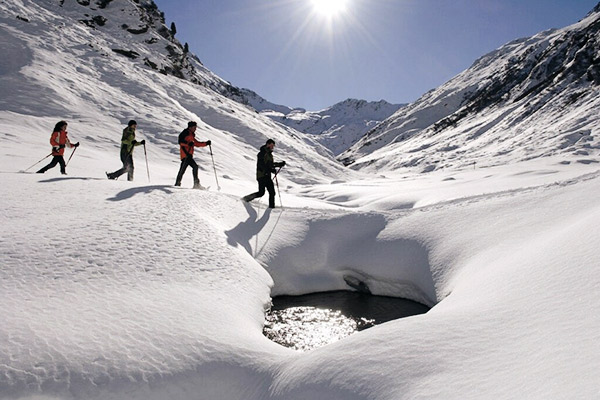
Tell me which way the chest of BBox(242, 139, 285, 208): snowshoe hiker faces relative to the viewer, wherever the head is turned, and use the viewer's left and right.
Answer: facing to the right of the viewer
